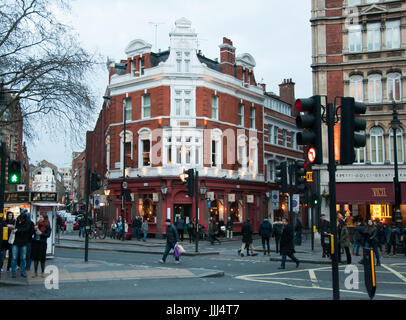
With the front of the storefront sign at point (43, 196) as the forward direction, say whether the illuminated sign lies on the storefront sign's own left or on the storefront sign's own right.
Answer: on the storefront sign's own left

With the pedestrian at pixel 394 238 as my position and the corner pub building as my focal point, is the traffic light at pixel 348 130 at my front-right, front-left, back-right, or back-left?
back-left

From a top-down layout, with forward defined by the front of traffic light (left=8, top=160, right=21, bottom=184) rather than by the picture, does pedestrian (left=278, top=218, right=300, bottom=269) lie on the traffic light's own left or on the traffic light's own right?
on the traffic light's own left

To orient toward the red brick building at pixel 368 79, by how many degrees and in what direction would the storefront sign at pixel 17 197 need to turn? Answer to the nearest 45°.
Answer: approximately 90° to its left

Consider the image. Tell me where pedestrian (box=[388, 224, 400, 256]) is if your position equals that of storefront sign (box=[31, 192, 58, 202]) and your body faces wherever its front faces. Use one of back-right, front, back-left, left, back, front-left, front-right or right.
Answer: left

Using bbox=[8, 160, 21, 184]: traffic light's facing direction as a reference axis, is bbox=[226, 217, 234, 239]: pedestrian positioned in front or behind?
behind
